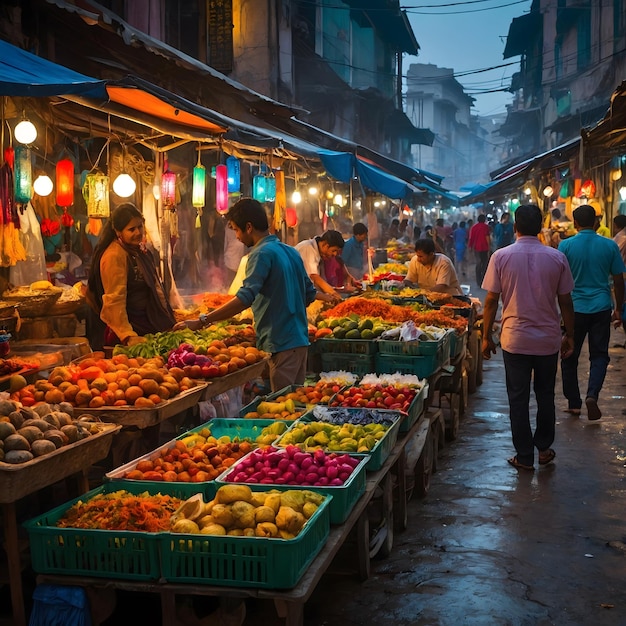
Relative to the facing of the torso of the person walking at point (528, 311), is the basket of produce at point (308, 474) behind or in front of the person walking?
behind

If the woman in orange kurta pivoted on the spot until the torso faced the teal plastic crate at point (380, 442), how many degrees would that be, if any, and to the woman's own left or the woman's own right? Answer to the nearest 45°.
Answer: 0° — they already face it

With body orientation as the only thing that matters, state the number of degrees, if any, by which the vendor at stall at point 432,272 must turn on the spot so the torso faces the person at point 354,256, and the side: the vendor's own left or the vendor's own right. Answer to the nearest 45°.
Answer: approximately 135° to the vendor's own right

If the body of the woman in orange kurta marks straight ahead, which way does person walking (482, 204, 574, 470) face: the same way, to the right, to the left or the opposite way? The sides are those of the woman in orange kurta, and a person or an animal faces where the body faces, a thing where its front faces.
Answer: to the left

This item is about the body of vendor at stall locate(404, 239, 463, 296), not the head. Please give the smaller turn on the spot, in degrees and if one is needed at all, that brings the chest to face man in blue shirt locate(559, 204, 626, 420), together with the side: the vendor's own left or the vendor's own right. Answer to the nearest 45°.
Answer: approximately 90° to the vendor's own left

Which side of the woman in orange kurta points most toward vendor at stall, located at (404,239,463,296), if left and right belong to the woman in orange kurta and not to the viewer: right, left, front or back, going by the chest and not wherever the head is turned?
left

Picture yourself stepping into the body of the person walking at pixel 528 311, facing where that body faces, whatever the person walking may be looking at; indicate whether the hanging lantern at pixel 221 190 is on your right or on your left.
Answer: on your left
